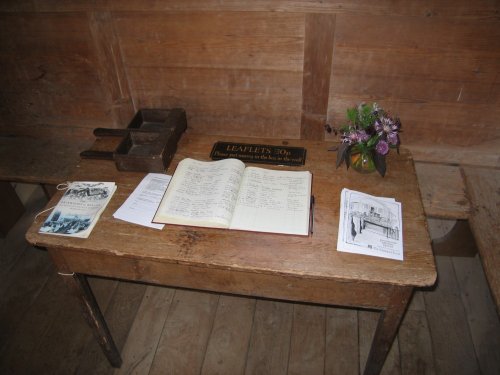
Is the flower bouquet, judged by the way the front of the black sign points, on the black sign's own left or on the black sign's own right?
on the black sign's own left

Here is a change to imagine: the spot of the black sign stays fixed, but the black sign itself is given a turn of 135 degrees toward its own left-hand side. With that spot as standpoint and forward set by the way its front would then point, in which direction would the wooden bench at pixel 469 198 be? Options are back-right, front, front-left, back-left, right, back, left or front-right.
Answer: front-right

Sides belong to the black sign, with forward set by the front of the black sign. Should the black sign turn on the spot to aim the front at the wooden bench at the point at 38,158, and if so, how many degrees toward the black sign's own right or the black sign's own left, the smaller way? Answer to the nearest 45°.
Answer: approximately 90° to the black sign's own right

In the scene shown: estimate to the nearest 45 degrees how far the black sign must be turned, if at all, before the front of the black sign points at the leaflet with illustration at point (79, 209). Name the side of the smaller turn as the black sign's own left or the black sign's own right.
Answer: approximately 45° to the black sign's own right

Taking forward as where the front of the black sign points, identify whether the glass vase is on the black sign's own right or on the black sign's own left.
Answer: on the black sign's own left

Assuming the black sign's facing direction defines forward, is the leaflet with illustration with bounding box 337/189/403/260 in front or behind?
in front

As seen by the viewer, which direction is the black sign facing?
toward the camera

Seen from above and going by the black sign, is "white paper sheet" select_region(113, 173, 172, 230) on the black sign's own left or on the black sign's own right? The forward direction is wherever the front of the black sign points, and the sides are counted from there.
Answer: on the black sign's own right
